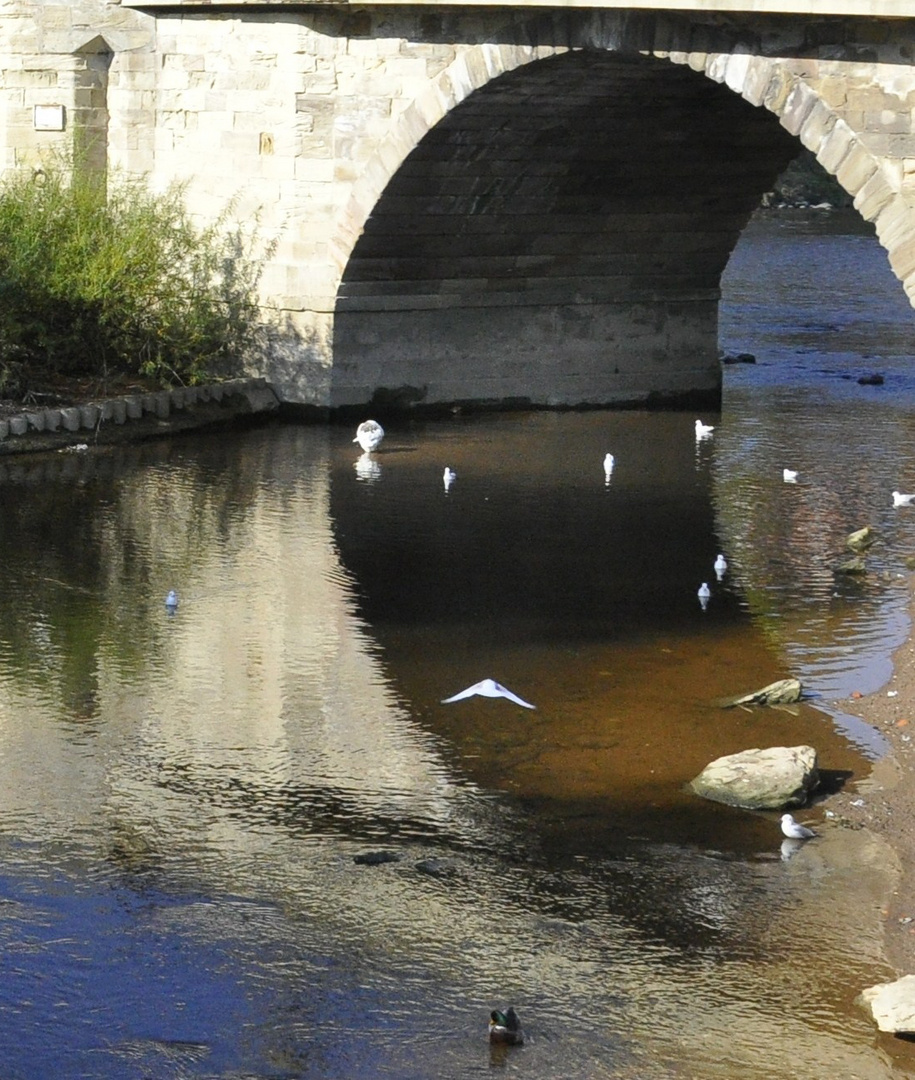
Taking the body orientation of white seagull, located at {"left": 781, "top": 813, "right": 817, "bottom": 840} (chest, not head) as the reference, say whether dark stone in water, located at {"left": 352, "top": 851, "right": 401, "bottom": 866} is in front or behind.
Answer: in front

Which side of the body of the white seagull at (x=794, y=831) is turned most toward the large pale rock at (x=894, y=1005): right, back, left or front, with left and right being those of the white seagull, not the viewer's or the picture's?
left

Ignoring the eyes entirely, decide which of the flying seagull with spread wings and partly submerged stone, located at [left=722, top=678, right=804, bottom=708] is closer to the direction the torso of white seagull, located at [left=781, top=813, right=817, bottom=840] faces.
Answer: the flying seagull with spread wings

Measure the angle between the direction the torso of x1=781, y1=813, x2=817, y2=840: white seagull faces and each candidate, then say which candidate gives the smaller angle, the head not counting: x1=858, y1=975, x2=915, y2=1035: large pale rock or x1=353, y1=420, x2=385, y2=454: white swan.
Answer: the white swan

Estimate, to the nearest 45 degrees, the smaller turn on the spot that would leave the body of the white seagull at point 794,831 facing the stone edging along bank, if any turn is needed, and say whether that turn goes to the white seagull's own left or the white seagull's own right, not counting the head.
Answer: approximately 45° to the white seagull's own right

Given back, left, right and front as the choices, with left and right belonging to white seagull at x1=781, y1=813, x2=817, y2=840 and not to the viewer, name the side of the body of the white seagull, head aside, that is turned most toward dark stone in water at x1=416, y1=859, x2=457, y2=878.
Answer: front

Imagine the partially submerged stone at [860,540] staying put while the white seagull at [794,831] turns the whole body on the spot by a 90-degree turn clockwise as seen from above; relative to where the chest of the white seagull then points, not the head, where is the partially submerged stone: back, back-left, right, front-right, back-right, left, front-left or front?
front

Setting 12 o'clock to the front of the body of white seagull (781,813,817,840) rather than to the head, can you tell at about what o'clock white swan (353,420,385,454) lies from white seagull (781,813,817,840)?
white swan (353,420,385,454) is roughly at 2 o'clock from white seagull (781,813,817,840).

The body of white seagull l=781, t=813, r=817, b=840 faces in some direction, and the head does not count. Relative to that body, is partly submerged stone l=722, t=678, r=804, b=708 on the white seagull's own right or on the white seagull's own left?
on the white seagull's own right

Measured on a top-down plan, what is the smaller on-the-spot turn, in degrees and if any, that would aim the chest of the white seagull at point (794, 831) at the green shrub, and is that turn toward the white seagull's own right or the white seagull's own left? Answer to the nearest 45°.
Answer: approximately 45° to the white seagull's own right

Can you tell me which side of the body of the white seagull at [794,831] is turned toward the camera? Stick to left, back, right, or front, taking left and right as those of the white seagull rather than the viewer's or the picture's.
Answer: left

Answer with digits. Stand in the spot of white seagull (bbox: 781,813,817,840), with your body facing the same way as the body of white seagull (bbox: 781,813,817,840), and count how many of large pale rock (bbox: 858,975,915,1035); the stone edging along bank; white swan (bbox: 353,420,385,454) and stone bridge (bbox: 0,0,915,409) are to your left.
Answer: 1
